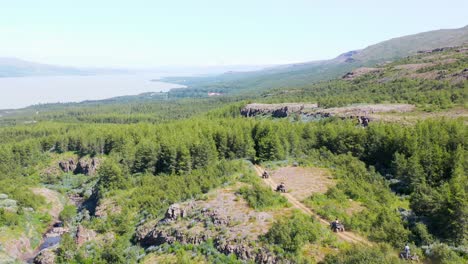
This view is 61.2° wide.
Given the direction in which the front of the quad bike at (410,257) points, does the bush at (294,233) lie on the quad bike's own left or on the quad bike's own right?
on the quad bike's own right

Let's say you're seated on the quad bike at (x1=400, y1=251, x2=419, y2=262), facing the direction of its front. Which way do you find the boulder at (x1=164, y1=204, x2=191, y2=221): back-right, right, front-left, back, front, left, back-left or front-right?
back-right

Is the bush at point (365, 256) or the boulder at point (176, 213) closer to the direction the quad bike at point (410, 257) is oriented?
the bush

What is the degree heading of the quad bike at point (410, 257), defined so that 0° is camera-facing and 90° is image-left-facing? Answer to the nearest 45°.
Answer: approximately 315°

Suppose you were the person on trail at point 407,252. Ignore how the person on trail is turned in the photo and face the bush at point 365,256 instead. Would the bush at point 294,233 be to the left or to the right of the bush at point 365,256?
right

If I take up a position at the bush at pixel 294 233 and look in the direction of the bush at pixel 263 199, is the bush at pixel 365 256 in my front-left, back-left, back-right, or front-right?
back-right
